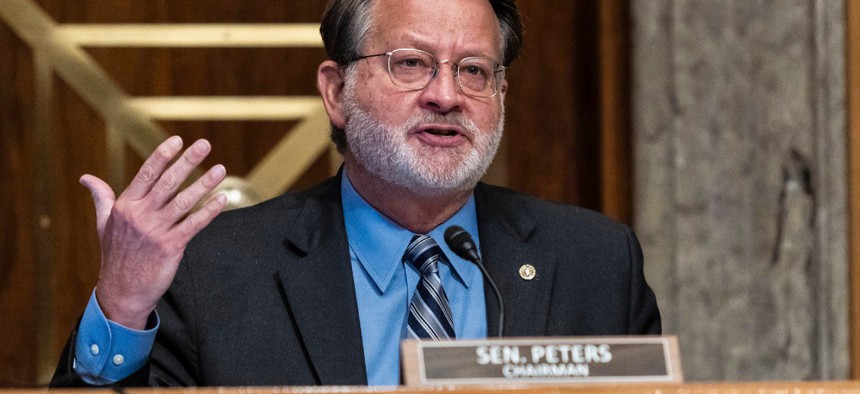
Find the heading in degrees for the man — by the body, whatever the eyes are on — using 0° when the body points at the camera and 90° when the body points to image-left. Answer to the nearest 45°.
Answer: approximately 0°

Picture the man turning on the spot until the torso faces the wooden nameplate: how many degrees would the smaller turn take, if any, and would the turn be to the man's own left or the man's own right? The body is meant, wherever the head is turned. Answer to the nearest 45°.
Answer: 0° — they already face it

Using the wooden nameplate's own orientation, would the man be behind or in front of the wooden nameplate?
behind

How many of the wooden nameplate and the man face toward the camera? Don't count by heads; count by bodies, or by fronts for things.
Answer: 2

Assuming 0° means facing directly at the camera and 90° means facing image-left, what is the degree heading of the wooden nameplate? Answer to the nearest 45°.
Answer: approximately 0°
